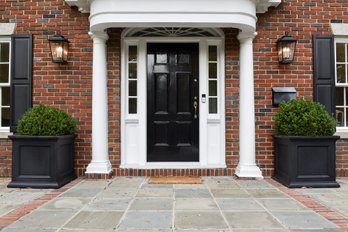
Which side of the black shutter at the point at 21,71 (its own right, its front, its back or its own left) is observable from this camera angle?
front

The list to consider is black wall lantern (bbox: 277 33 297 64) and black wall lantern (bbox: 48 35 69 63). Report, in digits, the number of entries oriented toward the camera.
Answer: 2

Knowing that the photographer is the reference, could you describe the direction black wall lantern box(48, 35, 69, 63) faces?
facing the viewer

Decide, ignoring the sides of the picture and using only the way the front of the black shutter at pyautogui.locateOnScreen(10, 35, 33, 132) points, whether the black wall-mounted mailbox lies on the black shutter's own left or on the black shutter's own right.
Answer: on the black shutter's own left

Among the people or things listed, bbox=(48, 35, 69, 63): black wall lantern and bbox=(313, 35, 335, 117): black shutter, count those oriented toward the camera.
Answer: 2

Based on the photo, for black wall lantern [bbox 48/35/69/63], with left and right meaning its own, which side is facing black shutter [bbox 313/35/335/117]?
left

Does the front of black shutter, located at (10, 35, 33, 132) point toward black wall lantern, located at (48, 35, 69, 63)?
no

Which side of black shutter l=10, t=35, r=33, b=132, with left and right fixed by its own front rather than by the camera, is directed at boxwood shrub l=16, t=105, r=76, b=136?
front

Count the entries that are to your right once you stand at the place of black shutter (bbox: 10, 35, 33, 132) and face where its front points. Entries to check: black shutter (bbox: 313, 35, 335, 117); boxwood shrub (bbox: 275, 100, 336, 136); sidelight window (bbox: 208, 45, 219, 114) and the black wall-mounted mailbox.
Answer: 0

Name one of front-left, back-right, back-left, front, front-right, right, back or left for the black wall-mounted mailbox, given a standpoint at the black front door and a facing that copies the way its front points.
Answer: left

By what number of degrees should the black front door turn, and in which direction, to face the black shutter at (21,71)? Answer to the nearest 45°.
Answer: approximately 90° to its right

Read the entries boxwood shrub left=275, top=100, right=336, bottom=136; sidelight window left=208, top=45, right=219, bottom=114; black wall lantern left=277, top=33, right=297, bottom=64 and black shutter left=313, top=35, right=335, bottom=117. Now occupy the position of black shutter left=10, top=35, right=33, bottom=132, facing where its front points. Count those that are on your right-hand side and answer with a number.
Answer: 0

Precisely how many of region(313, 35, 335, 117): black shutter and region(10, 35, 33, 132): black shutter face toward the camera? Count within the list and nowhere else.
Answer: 2

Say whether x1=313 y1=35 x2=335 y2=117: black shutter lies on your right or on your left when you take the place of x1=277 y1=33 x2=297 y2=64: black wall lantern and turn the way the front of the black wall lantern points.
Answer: on your left

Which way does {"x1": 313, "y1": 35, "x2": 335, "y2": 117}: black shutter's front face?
toward the camera

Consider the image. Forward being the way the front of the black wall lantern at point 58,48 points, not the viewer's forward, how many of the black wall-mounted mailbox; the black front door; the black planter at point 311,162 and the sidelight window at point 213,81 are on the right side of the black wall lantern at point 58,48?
0
